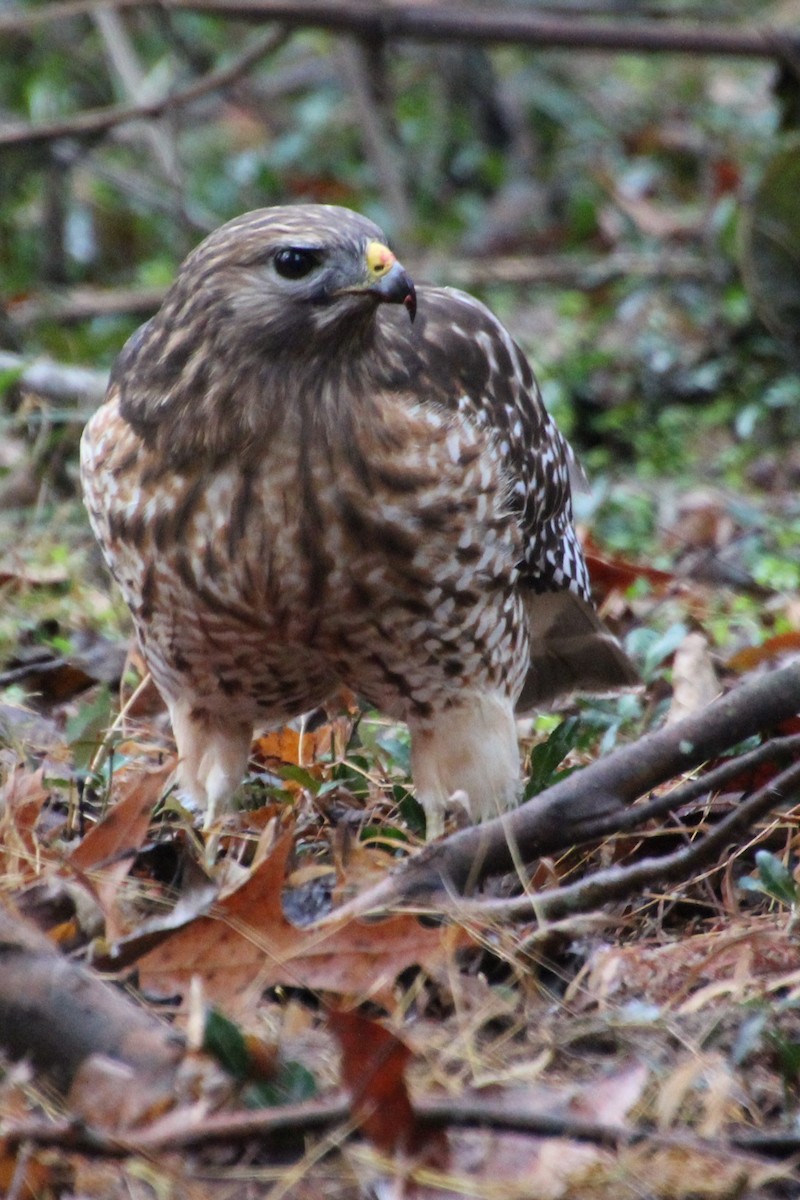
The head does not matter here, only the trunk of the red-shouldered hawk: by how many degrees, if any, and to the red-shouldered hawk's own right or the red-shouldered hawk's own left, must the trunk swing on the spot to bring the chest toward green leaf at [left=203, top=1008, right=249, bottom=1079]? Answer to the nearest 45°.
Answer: approximately 45° to the red-shouldered hawk's own left

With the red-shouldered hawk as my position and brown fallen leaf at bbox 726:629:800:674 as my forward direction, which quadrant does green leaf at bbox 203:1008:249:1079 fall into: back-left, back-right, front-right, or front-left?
back-right

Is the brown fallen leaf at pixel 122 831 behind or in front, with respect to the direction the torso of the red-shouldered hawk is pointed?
in front

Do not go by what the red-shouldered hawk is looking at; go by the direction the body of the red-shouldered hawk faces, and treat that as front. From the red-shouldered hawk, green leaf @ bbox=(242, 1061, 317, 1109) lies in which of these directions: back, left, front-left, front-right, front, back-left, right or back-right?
front-left

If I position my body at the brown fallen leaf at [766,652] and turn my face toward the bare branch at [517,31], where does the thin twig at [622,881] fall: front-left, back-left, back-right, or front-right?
back-left

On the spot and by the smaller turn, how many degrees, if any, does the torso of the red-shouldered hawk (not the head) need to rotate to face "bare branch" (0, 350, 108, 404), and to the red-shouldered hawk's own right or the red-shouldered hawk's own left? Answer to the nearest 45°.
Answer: approximately 135° to the red-shouldered hawk's own right

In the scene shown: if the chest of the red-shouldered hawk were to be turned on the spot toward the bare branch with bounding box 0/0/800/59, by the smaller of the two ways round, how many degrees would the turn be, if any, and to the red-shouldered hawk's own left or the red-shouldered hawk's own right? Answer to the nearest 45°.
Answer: approximately 135° to the red-shouldered hawk's own right

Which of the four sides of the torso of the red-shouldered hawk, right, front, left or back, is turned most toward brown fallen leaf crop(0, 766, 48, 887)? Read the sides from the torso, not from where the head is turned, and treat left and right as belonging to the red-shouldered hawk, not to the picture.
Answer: front

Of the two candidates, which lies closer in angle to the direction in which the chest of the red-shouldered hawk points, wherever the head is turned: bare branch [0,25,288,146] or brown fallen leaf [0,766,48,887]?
the brown fallen leaf

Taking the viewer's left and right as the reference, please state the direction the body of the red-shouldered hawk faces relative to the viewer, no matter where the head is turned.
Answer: facing the viewer and to the left of the viewer

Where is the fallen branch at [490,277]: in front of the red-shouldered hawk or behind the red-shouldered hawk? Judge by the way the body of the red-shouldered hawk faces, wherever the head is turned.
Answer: behind

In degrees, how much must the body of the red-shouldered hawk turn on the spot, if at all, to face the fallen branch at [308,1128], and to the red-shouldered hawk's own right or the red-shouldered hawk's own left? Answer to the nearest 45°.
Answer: approximately 45° to the red-shouldered hawk's own left

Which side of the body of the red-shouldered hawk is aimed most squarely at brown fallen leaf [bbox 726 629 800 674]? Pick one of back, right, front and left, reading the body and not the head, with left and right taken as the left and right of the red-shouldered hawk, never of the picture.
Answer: back

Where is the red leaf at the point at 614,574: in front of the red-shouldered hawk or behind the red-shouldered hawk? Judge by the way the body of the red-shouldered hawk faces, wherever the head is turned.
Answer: behind
